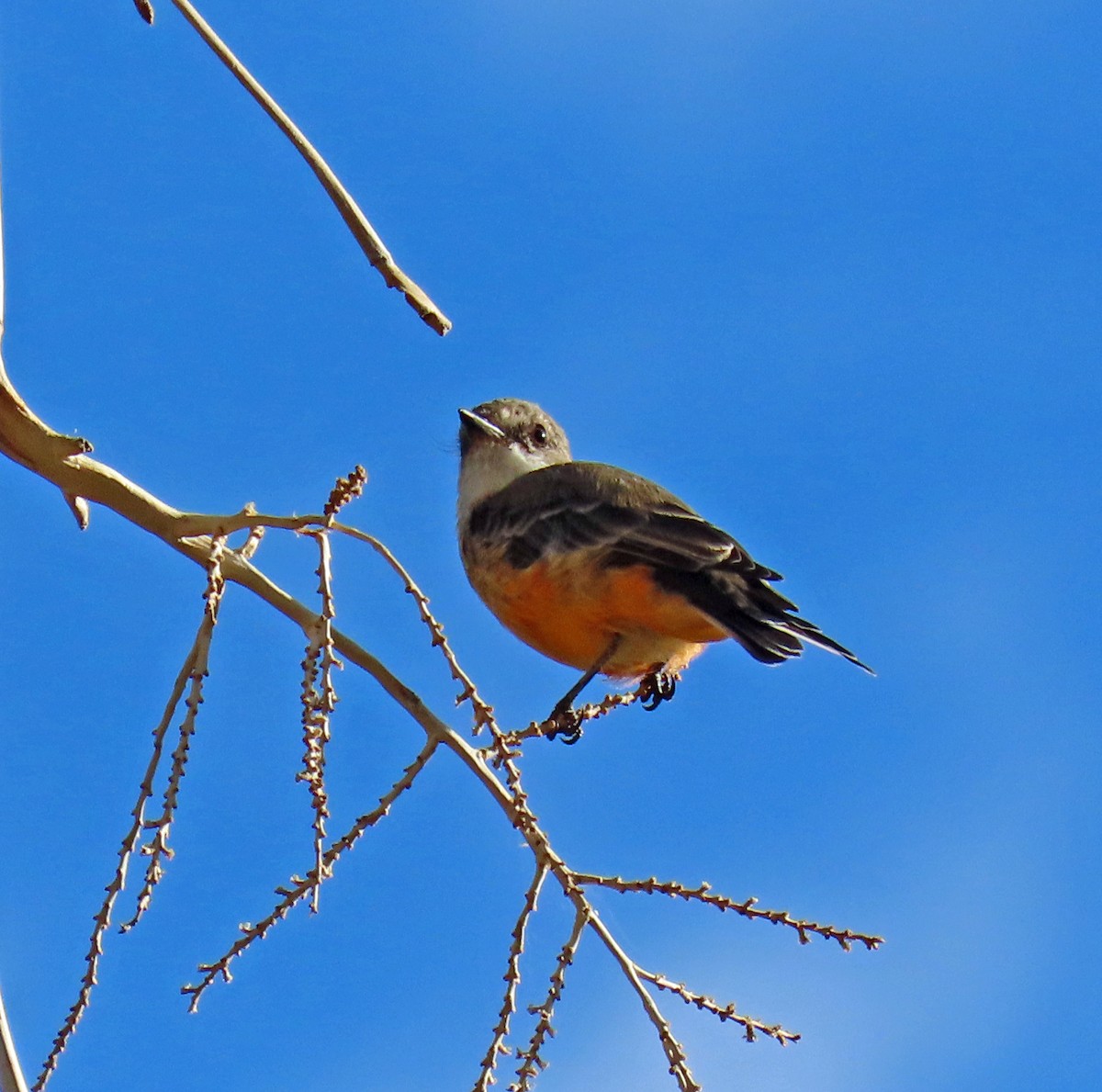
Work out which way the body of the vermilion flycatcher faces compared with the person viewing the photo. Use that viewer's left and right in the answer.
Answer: facing to the left of the viewer
